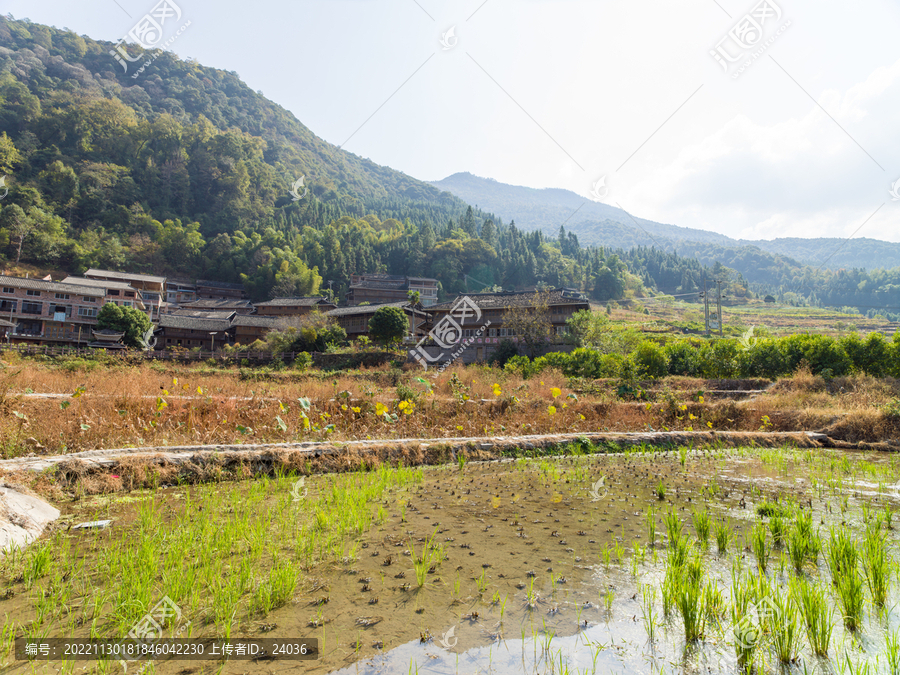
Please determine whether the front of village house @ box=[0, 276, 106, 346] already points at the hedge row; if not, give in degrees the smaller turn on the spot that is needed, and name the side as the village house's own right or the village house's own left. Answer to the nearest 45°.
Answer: approximately 45° to the village house's own left

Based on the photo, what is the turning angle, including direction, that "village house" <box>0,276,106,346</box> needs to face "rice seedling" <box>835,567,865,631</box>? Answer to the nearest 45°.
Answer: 0° — it already faces it

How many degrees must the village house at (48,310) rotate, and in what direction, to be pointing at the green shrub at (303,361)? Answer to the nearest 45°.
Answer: approximately 45° to its left

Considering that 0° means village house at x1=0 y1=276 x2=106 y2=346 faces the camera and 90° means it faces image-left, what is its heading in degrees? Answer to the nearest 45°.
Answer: approximately 0°

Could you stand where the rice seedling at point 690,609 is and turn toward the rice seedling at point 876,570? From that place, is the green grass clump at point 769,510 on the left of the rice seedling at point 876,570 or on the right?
left

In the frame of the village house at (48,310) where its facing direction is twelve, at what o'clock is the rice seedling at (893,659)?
The rice seedling is roughly at 12 o'clock from the village house.

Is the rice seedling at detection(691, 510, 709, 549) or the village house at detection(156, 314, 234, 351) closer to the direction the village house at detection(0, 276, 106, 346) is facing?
the rice seedling

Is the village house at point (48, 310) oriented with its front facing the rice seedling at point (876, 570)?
yes

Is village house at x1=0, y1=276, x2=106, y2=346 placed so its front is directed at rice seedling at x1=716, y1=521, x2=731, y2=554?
yes

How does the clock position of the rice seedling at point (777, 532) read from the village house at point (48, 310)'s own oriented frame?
The rice seedling is roughly at 12 o'clock from the village house.

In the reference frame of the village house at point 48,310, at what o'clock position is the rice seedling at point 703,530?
The rice seedling is roughly at 12 o'clock from the village house.

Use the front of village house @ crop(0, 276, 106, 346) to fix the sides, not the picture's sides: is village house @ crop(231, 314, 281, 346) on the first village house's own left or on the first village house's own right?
on the first village house's own left
